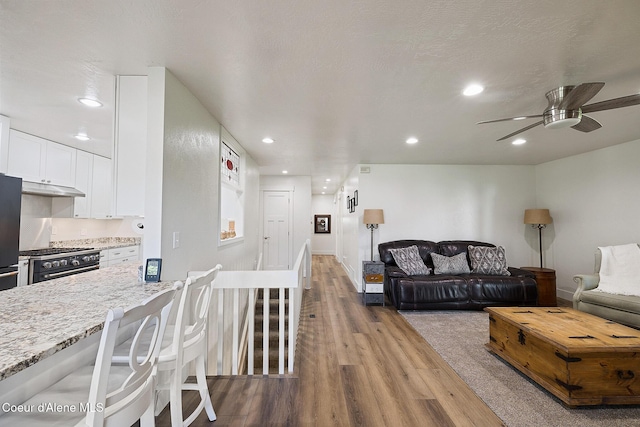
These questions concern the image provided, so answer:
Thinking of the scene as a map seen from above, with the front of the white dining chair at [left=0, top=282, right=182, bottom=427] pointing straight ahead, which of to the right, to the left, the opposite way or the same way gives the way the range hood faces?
the opposite way

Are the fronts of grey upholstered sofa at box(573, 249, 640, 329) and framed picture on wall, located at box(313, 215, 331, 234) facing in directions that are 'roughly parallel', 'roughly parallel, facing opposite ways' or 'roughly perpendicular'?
roughly perpendicular

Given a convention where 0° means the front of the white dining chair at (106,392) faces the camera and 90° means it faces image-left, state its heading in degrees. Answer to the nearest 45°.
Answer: approximately 135°

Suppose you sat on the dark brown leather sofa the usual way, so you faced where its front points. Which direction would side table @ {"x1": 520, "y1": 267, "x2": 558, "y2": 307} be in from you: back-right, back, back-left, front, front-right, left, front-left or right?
back-left

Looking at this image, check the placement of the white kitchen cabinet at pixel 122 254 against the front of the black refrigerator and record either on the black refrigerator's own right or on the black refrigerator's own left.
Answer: on the black refrigerator's own left

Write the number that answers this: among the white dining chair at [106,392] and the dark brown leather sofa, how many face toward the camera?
1

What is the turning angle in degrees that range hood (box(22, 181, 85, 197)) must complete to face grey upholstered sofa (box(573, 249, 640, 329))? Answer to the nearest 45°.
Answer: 0° — it already faces it

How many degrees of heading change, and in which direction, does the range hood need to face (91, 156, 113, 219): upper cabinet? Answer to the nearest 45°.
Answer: approximately 90° to its left

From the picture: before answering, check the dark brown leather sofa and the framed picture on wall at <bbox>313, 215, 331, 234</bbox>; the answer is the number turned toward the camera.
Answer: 2

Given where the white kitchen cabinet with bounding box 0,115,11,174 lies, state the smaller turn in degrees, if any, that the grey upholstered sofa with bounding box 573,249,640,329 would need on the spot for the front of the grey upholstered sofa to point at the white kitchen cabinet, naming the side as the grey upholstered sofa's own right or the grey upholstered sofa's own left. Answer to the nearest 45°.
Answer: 0° — it already faces it

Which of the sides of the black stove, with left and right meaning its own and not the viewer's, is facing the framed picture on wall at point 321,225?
left

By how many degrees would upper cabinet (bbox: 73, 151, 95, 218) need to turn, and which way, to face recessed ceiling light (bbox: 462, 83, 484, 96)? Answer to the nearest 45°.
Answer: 0° — it already faces it

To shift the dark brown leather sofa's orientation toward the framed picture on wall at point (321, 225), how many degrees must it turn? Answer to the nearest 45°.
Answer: approximately 135° to its right
